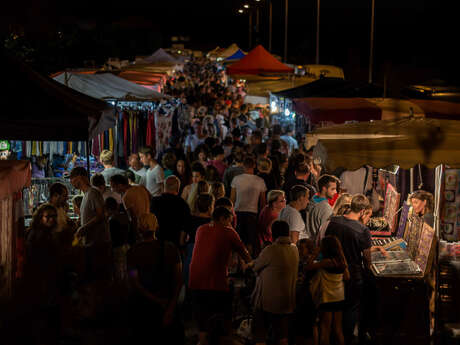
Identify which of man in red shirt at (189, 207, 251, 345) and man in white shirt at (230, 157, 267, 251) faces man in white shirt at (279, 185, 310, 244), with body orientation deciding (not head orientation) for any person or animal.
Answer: the man in red shirt

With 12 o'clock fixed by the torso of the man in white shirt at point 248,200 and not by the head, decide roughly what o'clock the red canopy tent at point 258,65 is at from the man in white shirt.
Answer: The red canopy tent is roughly at 12 o'clock from the man in white shirt.

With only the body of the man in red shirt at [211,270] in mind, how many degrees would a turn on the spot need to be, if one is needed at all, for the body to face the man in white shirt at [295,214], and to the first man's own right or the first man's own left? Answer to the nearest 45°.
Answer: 0° — they already face them

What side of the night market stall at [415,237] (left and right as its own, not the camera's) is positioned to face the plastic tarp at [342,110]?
right

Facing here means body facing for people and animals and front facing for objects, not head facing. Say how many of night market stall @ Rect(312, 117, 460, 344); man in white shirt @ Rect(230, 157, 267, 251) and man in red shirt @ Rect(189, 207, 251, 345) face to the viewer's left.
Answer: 1

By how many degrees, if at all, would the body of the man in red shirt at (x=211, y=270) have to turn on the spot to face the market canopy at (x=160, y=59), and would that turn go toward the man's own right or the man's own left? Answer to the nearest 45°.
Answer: approximately 45° to the man's own left

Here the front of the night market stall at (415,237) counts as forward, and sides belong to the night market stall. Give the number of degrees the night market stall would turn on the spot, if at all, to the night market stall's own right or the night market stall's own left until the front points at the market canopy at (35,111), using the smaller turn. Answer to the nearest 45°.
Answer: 0° — it already faces it

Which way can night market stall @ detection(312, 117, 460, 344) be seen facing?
to the viewer's left

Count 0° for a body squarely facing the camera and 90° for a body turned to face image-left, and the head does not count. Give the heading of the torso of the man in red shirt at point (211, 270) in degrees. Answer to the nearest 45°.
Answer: approximately 225°

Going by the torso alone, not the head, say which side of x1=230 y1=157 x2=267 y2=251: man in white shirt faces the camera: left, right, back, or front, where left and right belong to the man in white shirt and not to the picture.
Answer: back

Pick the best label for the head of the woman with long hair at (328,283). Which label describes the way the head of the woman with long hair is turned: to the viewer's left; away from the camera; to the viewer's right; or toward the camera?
away from the camera

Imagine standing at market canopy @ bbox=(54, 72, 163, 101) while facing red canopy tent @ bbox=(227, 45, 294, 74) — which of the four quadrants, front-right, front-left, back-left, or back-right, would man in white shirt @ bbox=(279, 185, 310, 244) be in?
back-right

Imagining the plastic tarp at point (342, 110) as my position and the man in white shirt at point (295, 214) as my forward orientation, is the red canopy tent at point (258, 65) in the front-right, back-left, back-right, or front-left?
back-right
